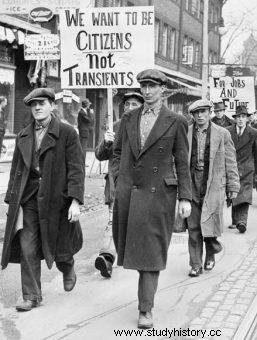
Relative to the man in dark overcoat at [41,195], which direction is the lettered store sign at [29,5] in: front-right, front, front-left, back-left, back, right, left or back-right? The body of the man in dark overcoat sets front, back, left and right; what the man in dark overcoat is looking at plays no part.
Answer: back-right

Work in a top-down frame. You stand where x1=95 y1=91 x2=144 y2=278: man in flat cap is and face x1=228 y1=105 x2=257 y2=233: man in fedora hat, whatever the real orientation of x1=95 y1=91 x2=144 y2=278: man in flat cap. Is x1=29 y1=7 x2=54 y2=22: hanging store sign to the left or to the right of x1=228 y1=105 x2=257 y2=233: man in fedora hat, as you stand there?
left

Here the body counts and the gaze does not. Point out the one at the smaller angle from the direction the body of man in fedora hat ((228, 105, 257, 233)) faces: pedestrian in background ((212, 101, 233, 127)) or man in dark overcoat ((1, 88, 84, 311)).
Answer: the man in dark overcoat

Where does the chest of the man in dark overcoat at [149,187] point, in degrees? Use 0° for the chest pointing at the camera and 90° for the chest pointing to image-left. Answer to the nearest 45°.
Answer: approximately 0°

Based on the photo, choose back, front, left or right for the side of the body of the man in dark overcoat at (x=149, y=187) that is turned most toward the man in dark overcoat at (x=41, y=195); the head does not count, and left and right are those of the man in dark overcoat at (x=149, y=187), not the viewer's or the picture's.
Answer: right

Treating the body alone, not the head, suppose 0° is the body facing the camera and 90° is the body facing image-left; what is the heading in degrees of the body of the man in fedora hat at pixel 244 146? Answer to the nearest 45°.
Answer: approximately 0°

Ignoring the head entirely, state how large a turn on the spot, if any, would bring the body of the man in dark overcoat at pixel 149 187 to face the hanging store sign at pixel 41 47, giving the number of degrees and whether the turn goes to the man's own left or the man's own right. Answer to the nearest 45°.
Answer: approximately 180°
